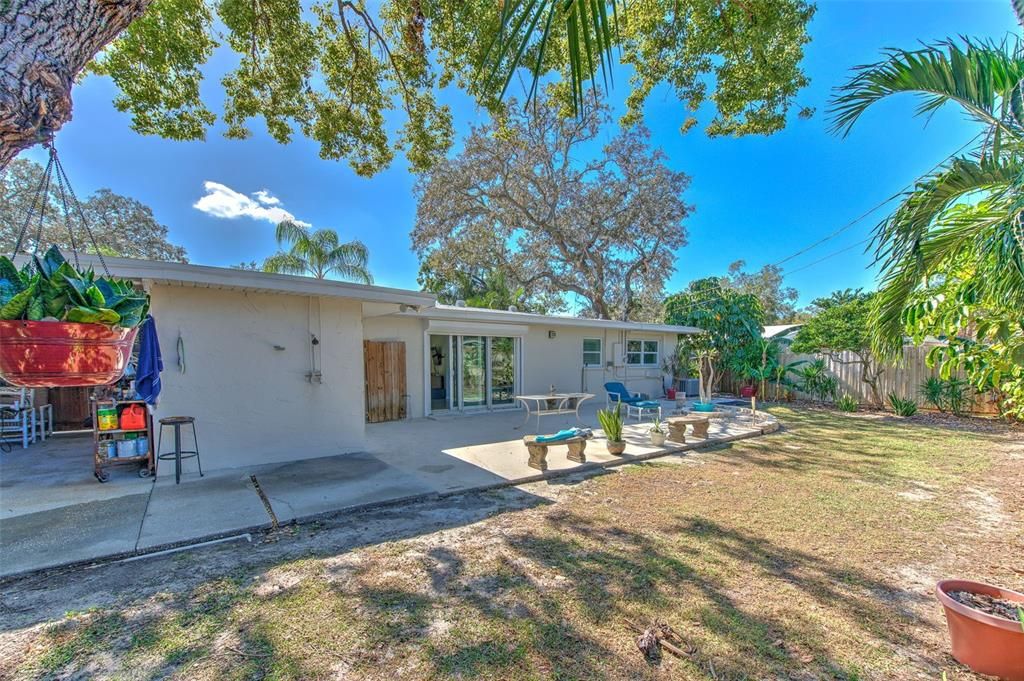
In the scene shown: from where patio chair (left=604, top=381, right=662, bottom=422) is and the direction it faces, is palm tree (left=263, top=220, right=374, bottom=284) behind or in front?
behind

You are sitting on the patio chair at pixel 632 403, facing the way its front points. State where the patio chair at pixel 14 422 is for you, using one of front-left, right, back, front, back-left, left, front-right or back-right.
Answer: right

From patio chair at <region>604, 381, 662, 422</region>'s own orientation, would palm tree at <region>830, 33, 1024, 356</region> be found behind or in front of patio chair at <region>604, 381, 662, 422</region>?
in front

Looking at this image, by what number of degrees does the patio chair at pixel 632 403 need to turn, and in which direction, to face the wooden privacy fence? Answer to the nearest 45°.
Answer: approximately 45° to its left

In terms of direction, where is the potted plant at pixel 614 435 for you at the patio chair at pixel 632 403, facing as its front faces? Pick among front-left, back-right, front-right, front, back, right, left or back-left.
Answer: front-right

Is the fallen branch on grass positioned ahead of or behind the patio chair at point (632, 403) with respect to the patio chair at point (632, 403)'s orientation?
ahead

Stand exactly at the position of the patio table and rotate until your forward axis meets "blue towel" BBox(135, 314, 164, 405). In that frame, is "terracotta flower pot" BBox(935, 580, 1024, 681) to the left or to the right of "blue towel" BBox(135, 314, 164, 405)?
left

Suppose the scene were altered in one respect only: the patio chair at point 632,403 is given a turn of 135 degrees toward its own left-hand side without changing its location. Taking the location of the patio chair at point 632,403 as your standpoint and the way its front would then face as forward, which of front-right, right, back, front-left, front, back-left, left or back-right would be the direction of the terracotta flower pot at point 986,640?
back

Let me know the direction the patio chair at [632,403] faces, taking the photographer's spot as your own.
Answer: facing the viewer and to the right of the viewer

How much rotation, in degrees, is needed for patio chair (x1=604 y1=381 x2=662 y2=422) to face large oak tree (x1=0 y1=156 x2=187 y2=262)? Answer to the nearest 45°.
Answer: approximately 135° to its right

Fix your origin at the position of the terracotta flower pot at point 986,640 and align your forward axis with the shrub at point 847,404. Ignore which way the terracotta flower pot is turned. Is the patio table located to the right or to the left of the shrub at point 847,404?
left
